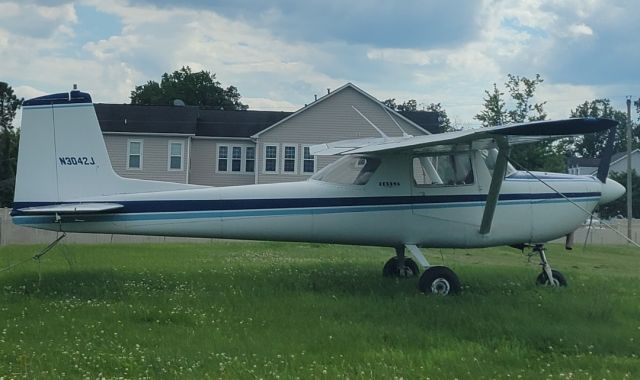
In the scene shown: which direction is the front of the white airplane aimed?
to the viewer's right
